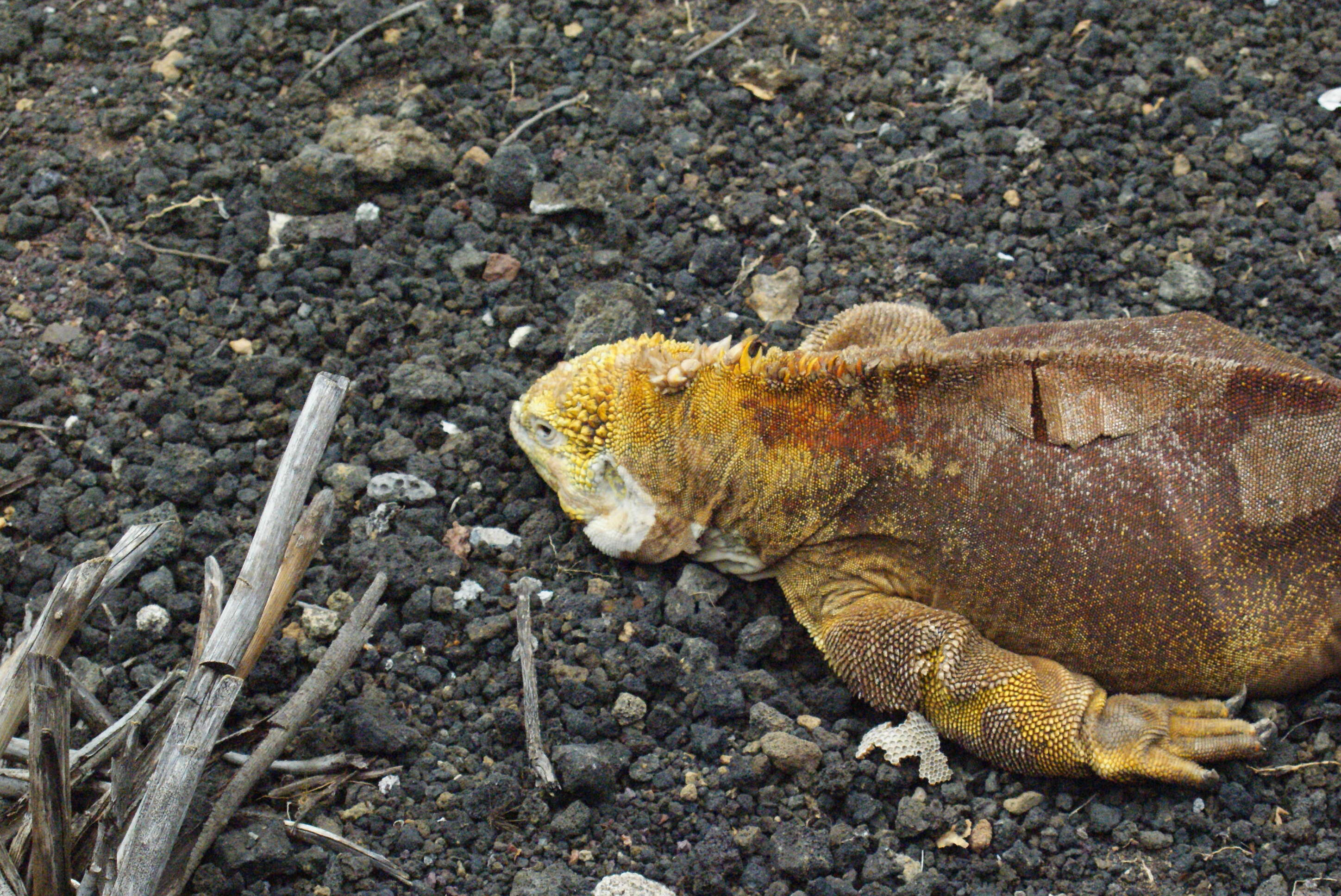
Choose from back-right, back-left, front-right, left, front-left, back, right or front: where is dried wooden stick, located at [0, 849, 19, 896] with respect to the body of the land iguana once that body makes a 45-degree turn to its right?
left

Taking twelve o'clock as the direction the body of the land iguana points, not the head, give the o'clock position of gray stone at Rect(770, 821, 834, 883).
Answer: The gray stone is roughly at 10 o'clock from the land iguana.

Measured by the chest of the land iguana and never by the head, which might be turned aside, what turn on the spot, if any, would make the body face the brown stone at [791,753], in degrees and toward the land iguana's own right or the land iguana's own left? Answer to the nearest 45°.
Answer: approximately 45° to the land iguana's own left

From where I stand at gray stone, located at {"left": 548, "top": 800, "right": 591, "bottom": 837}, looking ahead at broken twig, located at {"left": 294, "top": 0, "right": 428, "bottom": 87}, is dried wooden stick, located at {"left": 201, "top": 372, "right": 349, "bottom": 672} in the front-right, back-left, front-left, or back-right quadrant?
front-left

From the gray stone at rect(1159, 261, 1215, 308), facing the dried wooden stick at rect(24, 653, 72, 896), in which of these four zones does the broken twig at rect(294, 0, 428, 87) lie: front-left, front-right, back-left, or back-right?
front-right

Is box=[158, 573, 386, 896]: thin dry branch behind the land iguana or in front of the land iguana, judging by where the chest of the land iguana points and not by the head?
in front

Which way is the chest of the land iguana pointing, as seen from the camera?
to the viewer's left

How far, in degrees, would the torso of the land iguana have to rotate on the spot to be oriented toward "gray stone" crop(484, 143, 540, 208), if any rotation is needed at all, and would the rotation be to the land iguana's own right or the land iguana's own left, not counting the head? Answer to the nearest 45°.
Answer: approximately 45° to the land iguana's own right

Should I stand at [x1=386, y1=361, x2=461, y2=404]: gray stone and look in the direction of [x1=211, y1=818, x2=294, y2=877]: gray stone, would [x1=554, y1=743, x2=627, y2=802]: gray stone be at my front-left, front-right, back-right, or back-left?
front-left

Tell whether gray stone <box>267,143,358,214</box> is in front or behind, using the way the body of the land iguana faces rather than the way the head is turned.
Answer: in front

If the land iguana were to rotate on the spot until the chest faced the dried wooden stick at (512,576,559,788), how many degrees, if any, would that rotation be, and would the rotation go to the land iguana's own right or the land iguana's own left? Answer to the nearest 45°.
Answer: approximately 45° to the land iguana's own left

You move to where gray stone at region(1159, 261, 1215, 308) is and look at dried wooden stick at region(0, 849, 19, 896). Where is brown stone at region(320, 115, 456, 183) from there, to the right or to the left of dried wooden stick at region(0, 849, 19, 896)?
right

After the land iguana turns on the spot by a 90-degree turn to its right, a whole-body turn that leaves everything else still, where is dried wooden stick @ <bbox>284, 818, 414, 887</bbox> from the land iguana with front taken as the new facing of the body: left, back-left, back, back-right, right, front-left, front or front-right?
back-left

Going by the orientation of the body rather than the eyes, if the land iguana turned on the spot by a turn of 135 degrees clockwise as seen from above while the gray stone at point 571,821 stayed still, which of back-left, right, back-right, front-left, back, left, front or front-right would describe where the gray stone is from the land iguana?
back

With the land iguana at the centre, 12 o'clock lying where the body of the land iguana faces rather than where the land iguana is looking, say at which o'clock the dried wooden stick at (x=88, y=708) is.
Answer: The dried wooden stick is roughly at 11 o'clock from the land iguana.

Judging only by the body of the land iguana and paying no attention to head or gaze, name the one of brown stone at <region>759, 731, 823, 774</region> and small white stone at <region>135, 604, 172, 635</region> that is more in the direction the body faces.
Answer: the small white stone
